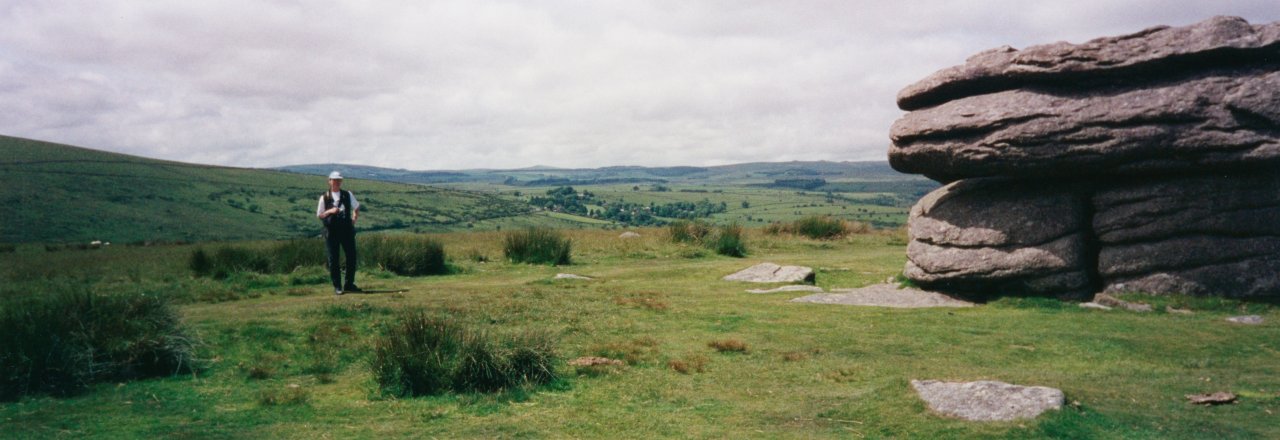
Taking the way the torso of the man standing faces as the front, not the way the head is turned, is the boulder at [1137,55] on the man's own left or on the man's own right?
on the man's own left

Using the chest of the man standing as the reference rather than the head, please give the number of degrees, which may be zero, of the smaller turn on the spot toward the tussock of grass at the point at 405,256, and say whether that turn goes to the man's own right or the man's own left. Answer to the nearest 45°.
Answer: approximately 180°

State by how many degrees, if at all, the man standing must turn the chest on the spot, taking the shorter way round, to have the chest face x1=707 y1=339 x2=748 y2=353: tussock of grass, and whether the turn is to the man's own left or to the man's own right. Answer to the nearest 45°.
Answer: approximately 45° to the man's own left

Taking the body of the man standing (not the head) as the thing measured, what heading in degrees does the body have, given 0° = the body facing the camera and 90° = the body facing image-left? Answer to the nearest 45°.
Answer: approximately 0°

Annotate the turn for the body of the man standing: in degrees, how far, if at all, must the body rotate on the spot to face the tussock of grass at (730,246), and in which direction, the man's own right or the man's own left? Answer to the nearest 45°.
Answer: approximately 135° to the man's own left

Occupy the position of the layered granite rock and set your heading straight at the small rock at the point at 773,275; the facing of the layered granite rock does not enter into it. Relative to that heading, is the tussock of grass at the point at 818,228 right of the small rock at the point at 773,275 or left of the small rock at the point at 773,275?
right

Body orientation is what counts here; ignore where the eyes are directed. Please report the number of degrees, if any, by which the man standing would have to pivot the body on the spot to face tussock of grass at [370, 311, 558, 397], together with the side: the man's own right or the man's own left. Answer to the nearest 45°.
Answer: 0° — they already face it

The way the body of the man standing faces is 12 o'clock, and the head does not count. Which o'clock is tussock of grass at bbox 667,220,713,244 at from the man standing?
The tussock of grass is roughly at 8 o'clock from the man standing.

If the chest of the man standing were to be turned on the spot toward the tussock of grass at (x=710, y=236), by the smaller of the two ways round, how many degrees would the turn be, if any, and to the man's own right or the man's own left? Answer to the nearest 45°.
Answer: approximately 135° to the man's own left

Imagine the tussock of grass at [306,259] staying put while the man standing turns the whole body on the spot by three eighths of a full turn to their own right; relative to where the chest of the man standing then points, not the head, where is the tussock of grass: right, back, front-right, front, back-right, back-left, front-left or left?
front-right

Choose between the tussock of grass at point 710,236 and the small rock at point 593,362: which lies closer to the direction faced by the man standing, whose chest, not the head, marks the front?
the small rock

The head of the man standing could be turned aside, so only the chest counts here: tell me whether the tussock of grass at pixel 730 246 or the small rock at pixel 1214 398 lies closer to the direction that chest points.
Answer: the small rock

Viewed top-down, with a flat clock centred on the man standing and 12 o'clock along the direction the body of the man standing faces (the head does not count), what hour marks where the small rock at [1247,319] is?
The small rock is roughly at 10 o'clock from the man standing.

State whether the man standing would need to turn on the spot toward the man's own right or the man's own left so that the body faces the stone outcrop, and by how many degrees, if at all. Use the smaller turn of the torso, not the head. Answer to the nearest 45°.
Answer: approximately 45° to the man's own left
